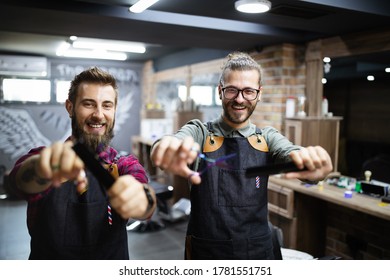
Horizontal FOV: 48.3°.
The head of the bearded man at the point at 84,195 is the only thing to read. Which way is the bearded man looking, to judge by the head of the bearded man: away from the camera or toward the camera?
toward the camera

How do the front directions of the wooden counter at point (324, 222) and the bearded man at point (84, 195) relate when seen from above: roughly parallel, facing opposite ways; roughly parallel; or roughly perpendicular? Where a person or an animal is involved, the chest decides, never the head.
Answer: roughly perpendicular

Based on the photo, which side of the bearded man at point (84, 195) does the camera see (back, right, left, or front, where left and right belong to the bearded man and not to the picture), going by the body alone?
front

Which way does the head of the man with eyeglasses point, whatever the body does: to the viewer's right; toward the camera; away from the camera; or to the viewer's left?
toward the camera

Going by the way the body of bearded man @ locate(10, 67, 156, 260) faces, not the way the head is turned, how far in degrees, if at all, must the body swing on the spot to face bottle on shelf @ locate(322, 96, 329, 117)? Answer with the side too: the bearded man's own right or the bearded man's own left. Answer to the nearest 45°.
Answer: approximately 135° to the bearded man's own left

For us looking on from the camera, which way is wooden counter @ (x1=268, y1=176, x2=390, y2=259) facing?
facing the viewer and to the left of the viewer

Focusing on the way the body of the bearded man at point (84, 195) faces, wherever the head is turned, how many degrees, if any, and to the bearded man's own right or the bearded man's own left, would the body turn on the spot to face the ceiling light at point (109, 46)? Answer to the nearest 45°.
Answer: approximately 180°

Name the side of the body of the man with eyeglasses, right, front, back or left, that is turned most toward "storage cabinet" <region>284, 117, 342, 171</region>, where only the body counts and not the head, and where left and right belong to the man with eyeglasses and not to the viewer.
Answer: back
